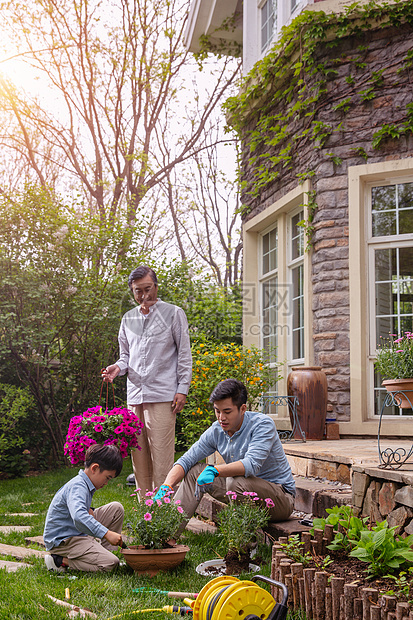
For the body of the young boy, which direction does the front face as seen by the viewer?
to the viewer's right

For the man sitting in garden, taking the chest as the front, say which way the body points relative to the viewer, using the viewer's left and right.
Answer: facing the viewer and to the left of the viewer

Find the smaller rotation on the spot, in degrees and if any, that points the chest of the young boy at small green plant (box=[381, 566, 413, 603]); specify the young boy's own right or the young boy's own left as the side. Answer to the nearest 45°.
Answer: approximately 45° to the young boy's own right

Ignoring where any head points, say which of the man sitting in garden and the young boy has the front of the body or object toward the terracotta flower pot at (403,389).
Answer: the young boy

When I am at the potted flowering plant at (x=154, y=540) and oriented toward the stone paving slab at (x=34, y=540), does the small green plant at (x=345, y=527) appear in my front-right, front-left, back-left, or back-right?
back-right

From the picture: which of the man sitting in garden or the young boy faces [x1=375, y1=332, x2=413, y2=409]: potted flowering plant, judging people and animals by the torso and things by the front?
the young boy

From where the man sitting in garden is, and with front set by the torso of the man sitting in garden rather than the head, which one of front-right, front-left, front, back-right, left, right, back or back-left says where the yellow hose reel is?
front-left

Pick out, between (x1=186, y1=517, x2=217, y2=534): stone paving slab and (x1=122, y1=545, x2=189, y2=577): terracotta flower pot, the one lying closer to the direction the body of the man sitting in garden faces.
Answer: the terracotta flower pot

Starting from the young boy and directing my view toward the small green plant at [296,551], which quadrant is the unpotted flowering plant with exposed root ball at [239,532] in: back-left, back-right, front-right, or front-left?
front-left

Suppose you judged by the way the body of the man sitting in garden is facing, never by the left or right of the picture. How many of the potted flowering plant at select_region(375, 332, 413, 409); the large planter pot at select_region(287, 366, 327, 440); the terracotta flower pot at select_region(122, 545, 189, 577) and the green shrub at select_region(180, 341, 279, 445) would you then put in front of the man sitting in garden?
1

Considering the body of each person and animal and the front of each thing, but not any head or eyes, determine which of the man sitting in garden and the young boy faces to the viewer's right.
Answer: the young boy

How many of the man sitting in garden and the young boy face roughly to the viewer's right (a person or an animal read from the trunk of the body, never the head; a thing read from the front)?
1

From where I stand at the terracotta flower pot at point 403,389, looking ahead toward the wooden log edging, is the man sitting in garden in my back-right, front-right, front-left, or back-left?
front-right
